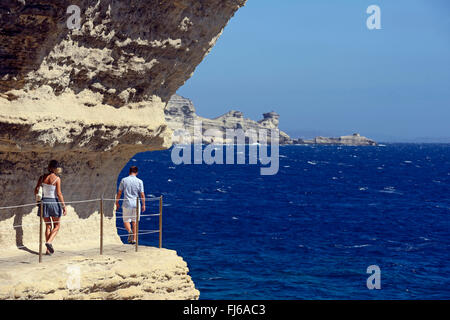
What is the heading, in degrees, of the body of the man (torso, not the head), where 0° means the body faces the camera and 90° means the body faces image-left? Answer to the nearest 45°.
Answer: approximately 180°
